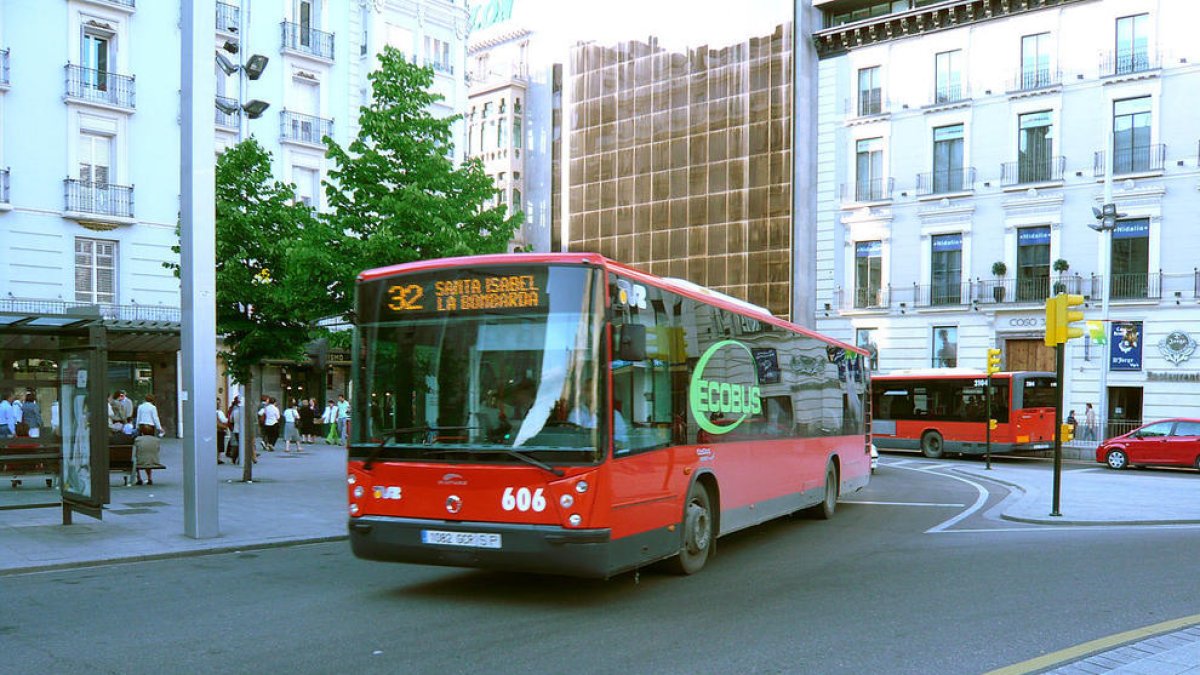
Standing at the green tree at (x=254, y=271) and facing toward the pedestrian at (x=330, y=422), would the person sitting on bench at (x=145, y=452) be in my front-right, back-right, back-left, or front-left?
back-left

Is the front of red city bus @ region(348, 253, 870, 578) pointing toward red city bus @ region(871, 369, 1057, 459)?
no

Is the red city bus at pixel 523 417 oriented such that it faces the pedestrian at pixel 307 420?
no

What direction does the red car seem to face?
to the viewer's left

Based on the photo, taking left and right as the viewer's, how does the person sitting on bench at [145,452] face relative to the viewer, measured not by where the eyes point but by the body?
facing away from the viewer

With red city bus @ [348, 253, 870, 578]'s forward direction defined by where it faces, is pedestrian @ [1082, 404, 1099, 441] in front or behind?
behind

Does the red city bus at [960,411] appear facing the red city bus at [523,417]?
no

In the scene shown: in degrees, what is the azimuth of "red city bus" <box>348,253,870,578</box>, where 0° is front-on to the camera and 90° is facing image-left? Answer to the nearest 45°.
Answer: approximately 45°

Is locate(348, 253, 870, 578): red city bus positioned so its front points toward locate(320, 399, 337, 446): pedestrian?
no

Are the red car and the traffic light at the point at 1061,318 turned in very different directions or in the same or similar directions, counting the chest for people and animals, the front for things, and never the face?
very different directions

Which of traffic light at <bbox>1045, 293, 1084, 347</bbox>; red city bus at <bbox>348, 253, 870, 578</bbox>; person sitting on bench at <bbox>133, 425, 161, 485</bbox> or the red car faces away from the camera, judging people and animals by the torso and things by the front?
the person sitting on bench
